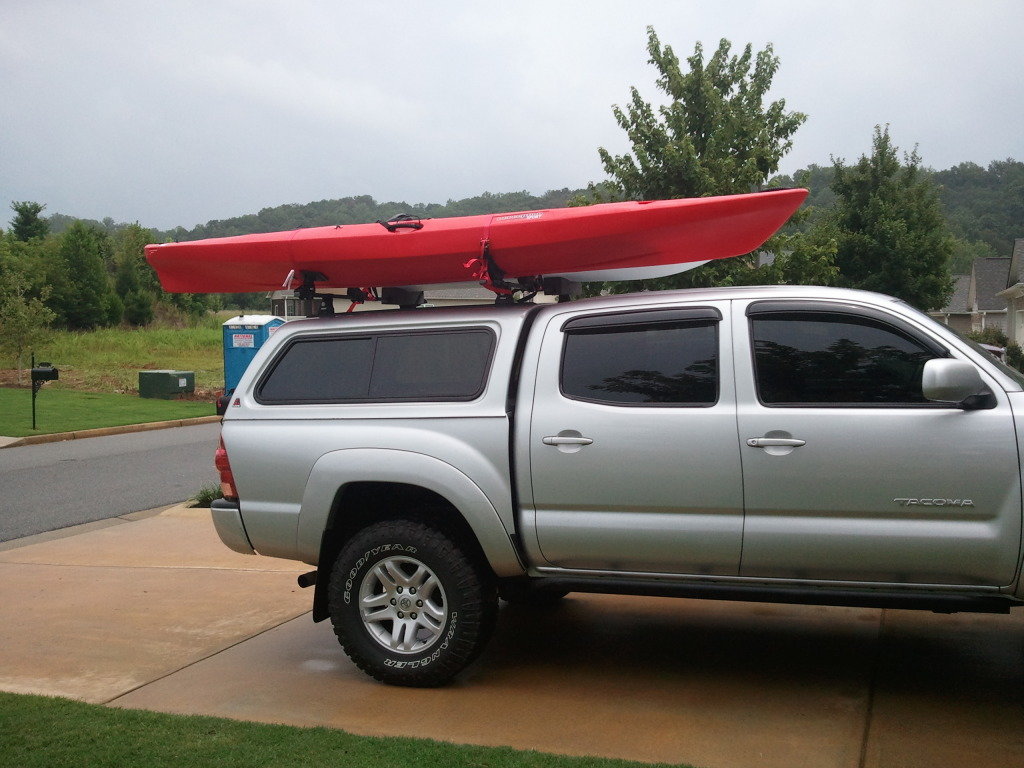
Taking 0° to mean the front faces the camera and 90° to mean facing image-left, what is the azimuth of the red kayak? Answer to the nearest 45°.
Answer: approximately 270°

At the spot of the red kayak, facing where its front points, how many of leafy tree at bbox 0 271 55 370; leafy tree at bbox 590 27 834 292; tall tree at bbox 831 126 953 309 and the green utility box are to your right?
0

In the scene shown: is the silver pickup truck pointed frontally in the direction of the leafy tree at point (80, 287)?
no

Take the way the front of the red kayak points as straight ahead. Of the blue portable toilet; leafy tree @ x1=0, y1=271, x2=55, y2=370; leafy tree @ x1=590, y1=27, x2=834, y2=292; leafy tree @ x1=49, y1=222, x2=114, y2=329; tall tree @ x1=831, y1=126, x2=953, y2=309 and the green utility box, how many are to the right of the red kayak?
0

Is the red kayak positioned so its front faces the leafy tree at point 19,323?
no

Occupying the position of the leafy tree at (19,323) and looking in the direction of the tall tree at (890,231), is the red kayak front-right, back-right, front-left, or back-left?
front-right

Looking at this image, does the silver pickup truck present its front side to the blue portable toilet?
no

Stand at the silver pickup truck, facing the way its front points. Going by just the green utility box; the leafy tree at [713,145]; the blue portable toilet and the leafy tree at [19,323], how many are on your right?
0

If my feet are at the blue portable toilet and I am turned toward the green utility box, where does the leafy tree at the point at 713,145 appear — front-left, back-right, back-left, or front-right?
back-right

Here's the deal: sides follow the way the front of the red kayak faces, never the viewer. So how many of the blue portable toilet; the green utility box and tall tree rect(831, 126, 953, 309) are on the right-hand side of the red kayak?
0

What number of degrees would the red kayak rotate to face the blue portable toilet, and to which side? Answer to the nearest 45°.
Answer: approximately 90° to its left

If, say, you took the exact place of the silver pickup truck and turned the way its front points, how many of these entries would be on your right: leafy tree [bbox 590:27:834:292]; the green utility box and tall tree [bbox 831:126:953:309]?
0

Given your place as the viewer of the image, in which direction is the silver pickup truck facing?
facing to the right of the viewer

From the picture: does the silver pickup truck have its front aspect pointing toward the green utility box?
no
